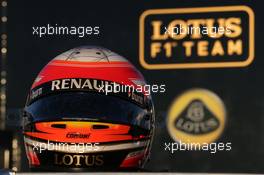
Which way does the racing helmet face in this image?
toward the camera
